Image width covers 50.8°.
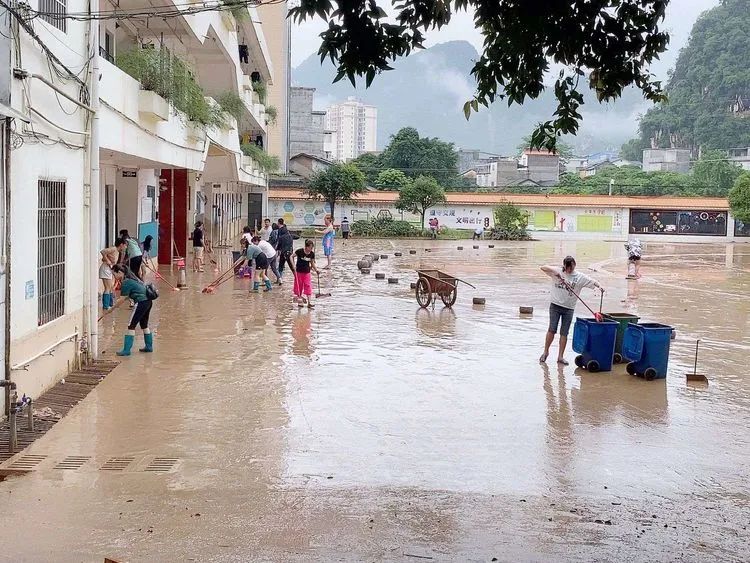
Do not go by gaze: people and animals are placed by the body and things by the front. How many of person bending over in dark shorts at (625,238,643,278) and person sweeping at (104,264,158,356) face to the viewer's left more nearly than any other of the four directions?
1

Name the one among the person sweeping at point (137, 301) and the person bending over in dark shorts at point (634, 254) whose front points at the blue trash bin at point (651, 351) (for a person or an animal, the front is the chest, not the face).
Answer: the person bending over in dark shorts

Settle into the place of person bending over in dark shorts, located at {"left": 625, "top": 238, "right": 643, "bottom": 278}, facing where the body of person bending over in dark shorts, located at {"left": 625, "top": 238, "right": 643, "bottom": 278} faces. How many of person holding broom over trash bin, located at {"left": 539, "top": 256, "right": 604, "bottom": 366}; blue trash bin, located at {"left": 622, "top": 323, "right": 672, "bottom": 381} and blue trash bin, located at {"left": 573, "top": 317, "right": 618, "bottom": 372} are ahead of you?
3

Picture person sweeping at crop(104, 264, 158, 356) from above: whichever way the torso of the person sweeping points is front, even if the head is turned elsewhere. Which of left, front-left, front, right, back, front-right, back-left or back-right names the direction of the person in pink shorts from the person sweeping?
back-right

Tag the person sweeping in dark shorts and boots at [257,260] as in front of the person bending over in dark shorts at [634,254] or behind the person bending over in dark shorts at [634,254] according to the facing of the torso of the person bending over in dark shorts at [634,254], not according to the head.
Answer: in front

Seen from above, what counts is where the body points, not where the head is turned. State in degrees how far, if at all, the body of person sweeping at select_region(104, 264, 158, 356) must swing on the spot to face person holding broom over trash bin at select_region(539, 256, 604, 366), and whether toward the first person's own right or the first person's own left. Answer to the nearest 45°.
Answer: approximately 180°

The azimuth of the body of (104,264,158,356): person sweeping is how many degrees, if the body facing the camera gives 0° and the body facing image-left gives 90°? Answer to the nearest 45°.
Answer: approximately 90°

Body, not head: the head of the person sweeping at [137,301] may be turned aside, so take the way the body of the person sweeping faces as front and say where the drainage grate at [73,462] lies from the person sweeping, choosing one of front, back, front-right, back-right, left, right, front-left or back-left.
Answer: left

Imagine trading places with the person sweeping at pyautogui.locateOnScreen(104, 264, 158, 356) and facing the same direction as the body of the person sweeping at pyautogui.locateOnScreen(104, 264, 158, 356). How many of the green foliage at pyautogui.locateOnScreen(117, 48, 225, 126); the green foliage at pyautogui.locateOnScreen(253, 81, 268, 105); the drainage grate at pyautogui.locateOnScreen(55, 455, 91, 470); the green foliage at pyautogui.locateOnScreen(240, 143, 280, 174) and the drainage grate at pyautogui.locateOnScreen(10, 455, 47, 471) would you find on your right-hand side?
3

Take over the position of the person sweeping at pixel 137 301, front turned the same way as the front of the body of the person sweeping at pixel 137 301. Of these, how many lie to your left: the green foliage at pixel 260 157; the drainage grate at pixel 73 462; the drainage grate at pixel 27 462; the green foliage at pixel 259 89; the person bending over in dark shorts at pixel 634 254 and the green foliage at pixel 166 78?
2

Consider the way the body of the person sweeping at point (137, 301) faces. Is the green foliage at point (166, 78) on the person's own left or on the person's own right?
on the person's own right
